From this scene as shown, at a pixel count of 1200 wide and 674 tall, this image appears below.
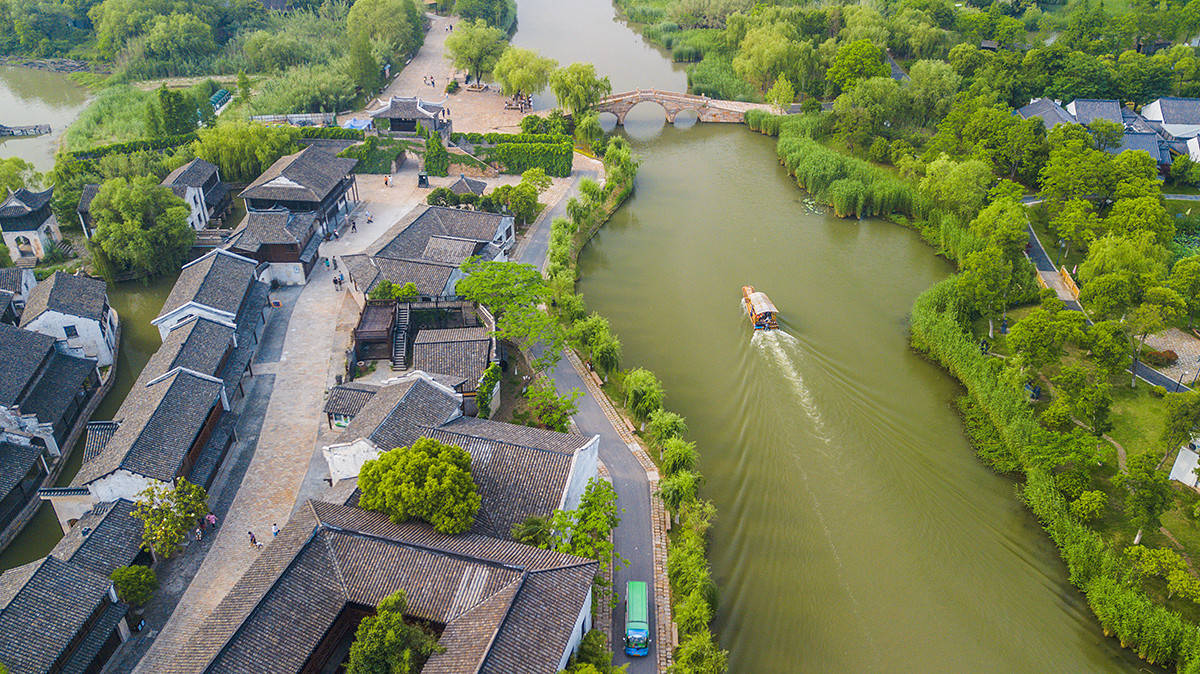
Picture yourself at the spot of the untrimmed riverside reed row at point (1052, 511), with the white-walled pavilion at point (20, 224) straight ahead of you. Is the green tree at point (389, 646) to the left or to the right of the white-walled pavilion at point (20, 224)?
left

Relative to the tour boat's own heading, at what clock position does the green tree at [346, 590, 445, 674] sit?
The green tree is roughly at 8 o'clock from the tour boat.

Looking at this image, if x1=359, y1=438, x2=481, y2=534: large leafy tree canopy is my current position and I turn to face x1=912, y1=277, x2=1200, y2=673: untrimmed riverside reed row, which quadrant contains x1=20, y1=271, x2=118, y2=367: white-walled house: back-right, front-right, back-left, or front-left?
back-left

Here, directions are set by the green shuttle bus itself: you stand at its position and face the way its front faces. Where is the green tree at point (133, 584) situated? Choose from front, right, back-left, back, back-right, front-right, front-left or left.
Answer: right

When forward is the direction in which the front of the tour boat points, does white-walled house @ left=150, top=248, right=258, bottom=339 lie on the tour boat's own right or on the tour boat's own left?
on the tour boat's own left

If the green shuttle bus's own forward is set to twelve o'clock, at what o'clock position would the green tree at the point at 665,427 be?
The green tree is roughly at 6 o'clock from the green shuttle bus.

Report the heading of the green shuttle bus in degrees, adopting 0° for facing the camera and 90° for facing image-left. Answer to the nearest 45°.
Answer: approximately 0°

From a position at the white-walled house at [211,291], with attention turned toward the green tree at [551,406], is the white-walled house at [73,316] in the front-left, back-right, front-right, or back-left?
back-right

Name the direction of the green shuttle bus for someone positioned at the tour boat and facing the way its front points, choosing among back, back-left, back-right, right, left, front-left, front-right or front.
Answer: back-left

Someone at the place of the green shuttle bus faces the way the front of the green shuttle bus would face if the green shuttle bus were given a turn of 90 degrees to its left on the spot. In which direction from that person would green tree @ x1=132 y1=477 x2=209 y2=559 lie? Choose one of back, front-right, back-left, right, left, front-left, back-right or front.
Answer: back

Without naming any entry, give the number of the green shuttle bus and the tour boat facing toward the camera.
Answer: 1

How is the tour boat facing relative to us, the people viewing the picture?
facing away from the viewer and to the left of the viewer

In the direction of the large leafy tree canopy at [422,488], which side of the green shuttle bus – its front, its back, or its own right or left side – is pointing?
right

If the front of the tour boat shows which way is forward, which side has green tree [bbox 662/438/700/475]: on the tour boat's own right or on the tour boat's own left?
on the tour boat's own left

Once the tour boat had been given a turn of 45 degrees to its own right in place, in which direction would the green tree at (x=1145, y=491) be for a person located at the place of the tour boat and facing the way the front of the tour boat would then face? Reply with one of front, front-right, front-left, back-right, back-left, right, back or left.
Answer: back-right

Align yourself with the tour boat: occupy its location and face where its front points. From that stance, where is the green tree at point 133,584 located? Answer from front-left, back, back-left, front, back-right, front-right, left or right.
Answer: left

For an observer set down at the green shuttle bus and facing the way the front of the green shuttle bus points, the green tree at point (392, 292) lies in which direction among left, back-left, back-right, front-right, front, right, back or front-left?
back-right

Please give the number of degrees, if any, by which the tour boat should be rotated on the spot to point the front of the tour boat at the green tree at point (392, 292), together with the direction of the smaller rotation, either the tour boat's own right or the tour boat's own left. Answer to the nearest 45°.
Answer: approximately 45° to the tour boat's own left
